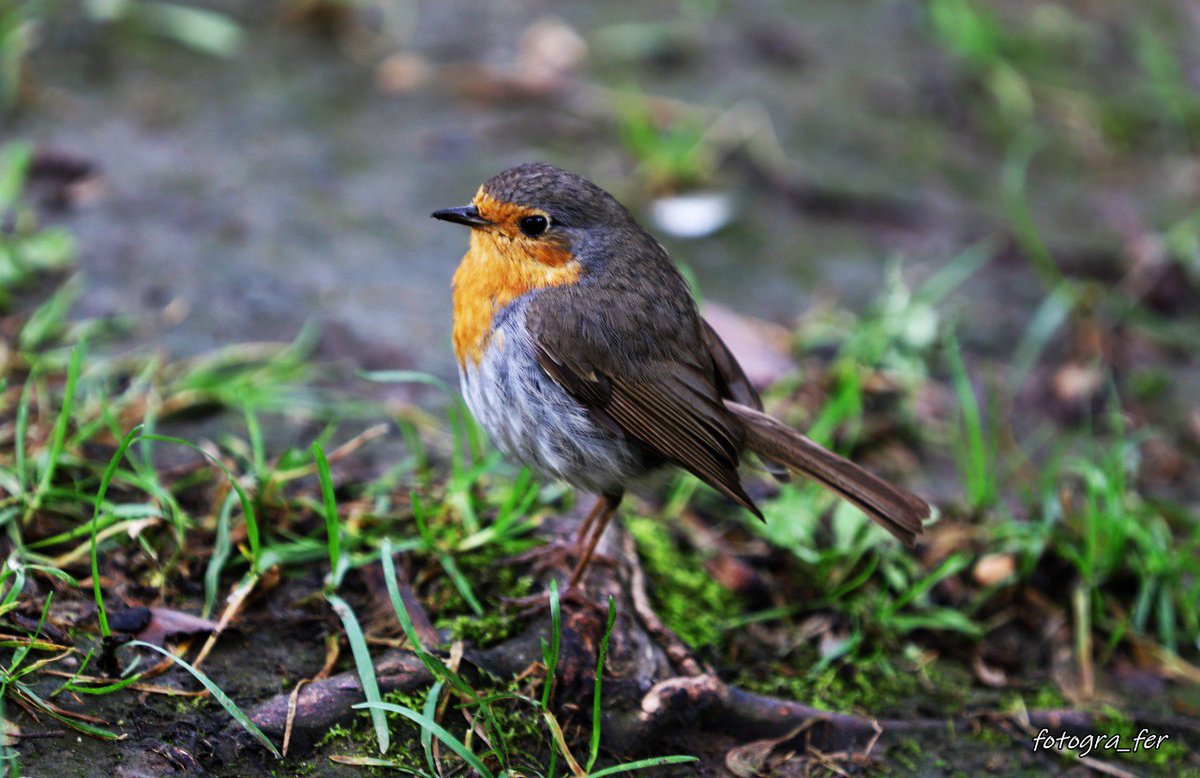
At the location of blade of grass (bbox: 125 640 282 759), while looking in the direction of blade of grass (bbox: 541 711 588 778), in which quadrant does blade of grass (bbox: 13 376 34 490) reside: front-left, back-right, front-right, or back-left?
back-left

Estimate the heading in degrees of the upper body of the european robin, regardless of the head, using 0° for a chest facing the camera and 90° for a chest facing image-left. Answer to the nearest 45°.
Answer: approximately 90°

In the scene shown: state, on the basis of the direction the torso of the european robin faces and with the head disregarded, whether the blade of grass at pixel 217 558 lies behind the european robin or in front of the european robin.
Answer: in front

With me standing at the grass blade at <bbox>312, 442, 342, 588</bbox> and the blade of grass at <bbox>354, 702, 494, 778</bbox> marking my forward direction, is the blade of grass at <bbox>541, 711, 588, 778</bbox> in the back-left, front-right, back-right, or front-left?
front-left

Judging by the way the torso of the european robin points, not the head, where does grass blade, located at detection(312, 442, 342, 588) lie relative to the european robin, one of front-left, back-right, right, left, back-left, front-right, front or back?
front-left

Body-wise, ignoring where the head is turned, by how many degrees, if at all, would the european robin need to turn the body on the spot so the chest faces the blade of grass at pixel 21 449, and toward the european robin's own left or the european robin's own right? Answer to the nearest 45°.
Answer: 0° — it already faces it

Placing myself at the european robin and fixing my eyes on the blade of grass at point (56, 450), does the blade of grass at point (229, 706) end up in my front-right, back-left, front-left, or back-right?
front-left

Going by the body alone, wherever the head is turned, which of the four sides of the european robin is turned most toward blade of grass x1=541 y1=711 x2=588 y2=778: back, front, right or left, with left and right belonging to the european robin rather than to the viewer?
left

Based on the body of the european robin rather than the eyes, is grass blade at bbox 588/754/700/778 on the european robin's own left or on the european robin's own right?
on the european robin's own left

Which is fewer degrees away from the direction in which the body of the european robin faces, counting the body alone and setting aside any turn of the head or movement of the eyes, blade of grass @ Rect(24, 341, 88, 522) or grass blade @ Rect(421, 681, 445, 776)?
the blade of grass

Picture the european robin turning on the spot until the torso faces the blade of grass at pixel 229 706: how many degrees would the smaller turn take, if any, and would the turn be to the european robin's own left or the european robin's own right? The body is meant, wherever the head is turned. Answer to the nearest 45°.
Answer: approximately 45° to the european robin's own left

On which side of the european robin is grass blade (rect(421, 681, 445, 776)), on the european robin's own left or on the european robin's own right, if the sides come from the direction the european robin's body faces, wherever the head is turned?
on the european robin's own left

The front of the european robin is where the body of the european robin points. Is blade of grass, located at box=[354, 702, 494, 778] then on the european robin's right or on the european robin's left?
on the european robin's left
